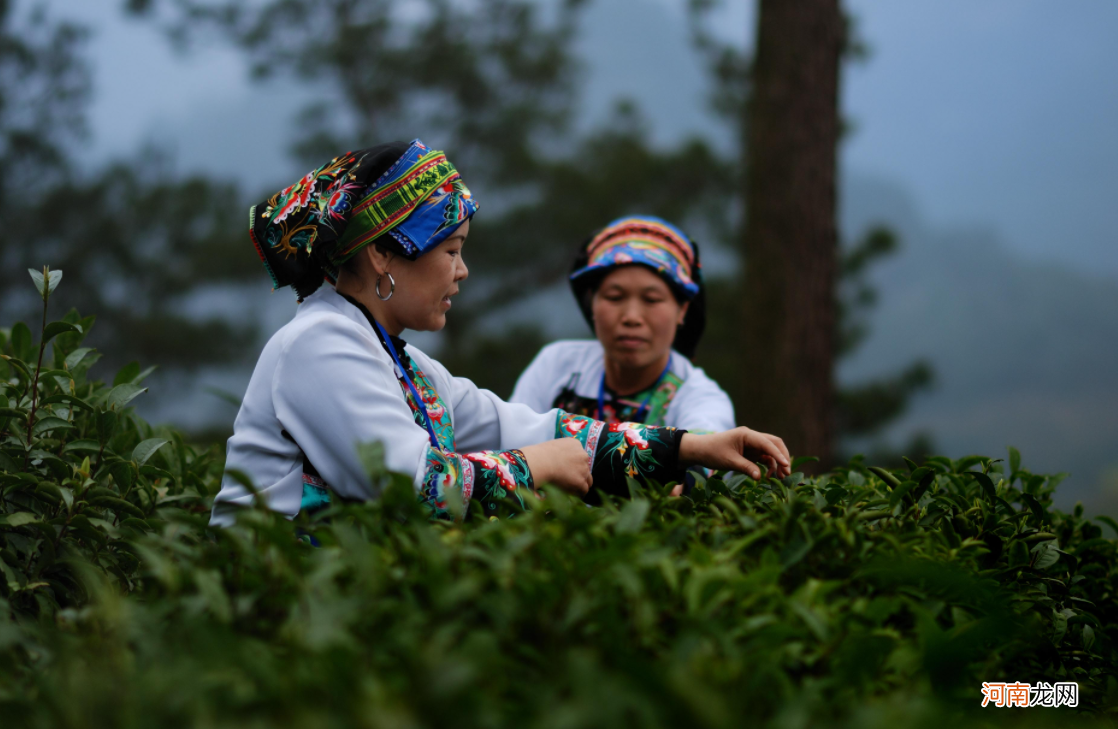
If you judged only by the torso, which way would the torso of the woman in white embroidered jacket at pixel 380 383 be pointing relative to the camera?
to the viewer's right

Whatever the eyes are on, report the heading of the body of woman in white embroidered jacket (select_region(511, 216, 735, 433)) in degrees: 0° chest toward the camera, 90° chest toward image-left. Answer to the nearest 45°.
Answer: approximately 0°

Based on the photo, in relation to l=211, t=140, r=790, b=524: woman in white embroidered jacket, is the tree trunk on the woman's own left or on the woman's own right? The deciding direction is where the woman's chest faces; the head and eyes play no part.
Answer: on the woman's own left

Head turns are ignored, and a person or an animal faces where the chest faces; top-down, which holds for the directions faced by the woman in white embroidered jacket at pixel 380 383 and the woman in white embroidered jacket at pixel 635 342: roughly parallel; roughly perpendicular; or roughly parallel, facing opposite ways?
roughly perpendicular

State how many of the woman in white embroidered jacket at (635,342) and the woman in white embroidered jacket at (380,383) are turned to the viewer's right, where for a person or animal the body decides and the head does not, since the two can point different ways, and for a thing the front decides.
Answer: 1

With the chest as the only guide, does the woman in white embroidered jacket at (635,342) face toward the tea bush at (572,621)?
yes

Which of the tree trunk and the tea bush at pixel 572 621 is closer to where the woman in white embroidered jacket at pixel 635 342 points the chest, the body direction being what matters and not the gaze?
the tea bush

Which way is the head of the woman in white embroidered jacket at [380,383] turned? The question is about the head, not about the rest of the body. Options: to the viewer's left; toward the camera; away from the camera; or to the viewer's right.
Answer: to the viewer's right

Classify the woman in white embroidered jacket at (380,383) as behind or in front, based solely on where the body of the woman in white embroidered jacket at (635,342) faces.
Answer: in front
